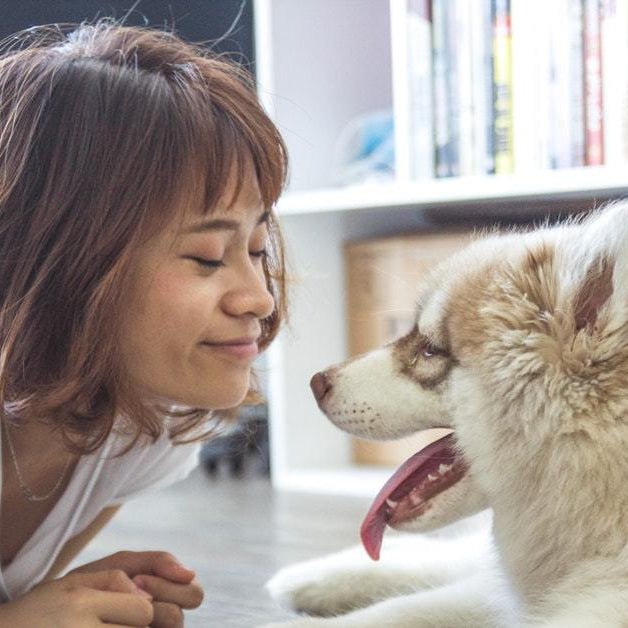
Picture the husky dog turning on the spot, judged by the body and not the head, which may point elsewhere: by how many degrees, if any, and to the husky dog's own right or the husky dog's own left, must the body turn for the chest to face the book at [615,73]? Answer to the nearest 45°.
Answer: approximately 90° to the husky dog's own right

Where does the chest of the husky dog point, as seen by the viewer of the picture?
to the viewer's left

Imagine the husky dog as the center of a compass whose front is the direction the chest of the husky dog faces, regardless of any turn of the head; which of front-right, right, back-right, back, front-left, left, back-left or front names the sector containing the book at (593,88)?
right

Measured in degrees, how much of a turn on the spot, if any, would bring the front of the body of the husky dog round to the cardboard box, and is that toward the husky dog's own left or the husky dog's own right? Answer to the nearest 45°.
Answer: approximately 90° to the husky dog's own right

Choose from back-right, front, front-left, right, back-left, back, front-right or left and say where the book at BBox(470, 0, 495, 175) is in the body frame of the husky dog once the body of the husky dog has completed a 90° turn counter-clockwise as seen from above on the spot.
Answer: back

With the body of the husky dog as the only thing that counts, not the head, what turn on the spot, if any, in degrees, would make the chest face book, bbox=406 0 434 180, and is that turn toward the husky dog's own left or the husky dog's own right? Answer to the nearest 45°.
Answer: approximately 90° to the husky dog's own right
